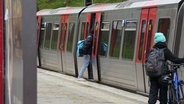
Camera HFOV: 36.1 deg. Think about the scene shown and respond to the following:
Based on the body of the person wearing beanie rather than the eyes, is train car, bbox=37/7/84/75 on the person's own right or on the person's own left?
on the person's own left
